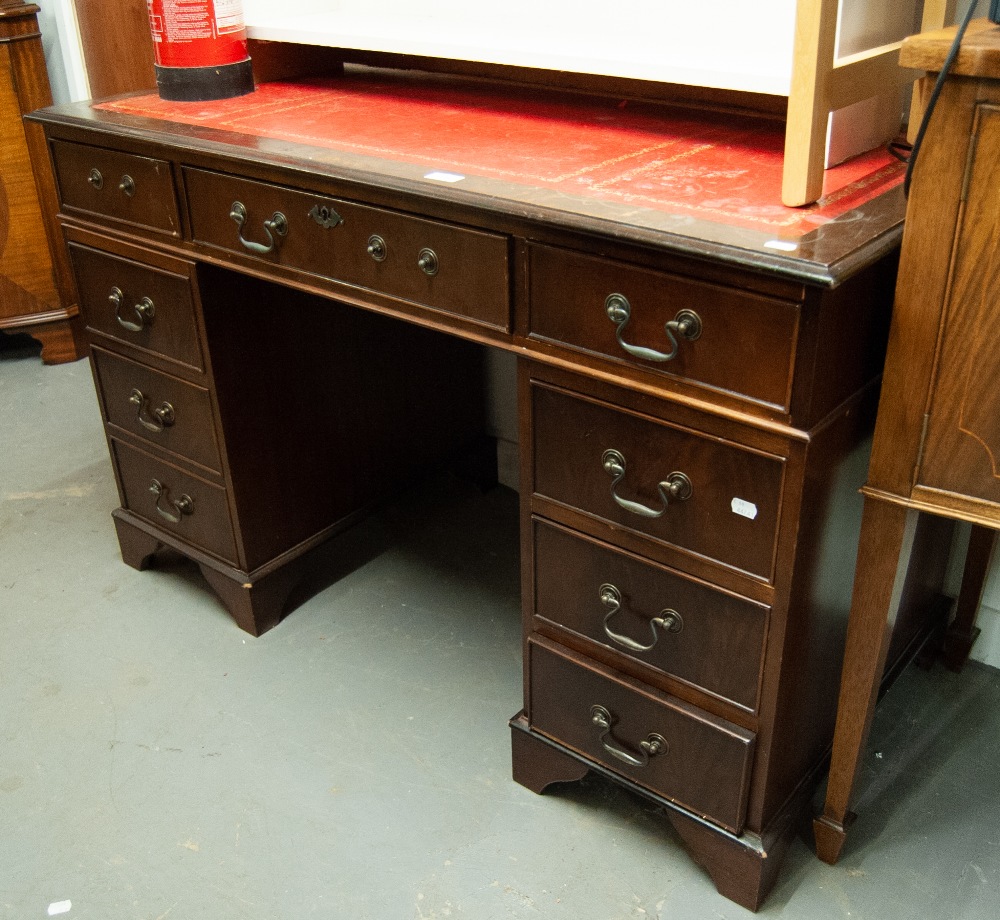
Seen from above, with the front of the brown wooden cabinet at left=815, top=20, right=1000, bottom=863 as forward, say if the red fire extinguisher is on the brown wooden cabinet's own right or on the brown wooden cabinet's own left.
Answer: on the brown wooden cabinet's own right

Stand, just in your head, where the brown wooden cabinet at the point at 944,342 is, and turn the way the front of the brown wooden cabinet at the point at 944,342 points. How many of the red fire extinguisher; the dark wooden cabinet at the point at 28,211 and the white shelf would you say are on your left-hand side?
0

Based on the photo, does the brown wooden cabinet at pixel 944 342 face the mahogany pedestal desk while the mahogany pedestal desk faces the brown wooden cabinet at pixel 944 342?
no

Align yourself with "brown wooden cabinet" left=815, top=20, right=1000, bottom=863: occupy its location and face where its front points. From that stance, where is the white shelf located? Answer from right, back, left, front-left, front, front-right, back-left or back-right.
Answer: right

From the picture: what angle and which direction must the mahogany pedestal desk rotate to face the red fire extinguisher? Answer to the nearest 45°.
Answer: approximately 90° to its right

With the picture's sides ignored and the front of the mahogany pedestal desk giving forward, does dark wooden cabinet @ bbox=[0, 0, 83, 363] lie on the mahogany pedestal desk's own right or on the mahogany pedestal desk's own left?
on the mahogany pedestal desk's own right

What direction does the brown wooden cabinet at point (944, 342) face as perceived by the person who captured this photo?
facing the viewer and to the left of the viewer
